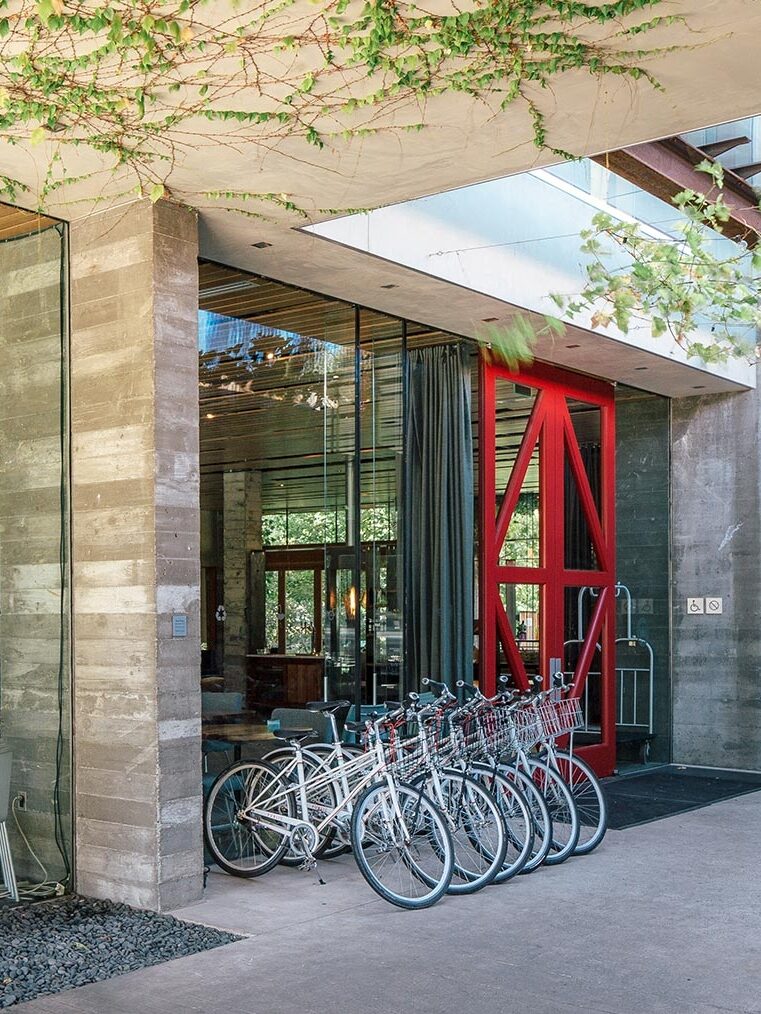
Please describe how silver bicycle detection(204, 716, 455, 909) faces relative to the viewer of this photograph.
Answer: facing the viewer and to the right of the viewer

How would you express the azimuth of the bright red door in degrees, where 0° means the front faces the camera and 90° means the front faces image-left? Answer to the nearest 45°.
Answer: approximately 315°

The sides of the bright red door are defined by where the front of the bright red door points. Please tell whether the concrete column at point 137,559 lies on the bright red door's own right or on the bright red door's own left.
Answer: on the bright red door's own right

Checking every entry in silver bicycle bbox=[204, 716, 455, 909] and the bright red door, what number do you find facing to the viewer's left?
0
